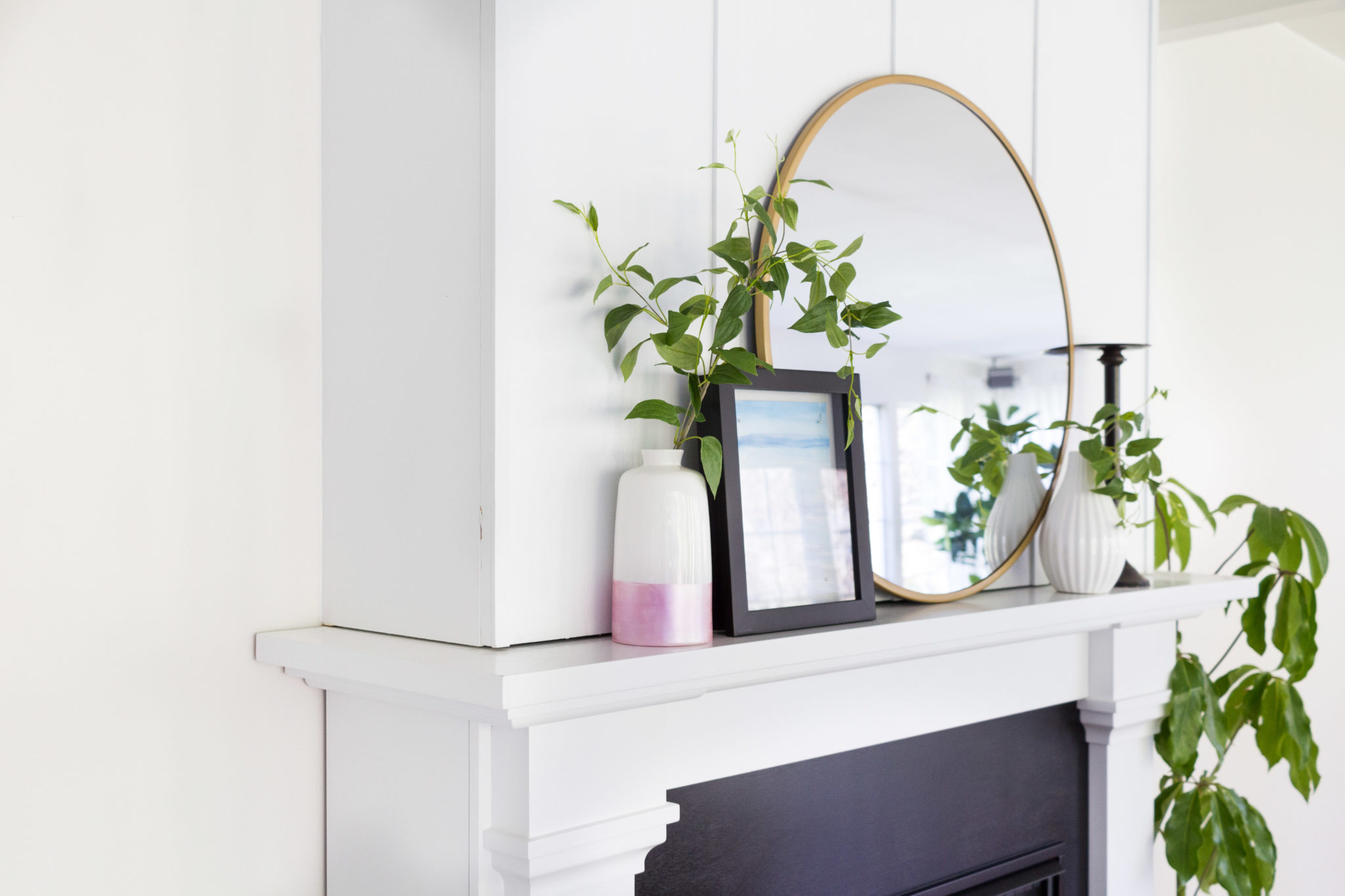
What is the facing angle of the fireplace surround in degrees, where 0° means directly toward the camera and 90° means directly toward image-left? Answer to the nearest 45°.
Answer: approximately 315°

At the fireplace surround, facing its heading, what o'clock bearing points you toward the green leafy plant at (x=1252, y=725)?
The green leafy plant is roughly at 9 o'clock from the fireplace surround.

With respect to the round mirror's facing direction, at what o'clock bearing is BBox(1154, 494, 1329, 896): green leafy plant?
The green leafy plant is roughly at 9 o'clock from the round mirror.
